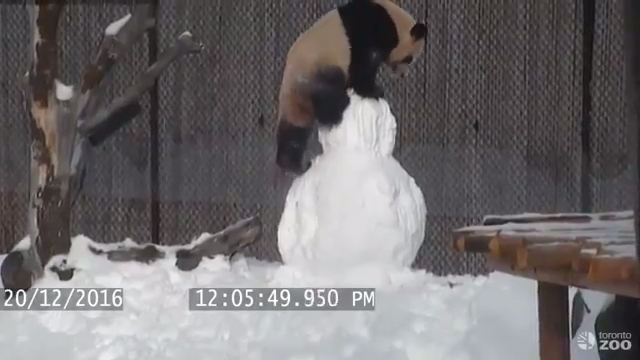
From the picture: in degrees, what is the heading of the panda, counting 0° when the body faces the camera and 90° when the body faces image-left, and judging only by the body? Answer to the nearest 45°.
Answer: approximately 270°
